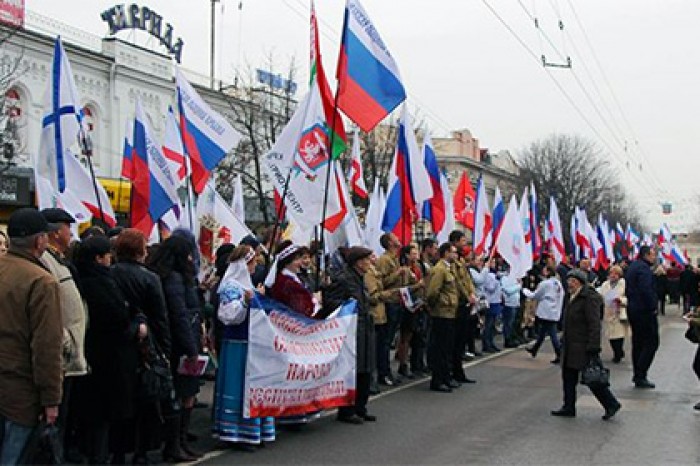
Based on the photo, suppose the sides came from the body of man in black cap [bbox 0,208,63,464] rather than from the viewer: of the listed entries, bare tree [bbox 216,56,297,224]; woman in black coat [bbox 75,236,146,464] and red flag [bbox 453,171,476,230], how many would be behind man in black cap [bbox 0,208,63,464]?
0

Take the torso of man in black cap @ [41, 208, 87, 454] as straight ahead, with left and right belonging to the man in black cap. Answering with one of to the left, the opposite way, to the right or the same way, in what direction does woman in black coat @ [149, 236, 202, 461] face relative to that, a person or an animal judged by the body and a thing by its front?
the same way

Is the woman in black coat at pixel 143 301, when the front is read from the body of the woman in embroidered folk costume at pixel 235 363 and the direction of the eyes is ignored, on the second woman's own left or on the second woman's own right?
on the second woman's own right

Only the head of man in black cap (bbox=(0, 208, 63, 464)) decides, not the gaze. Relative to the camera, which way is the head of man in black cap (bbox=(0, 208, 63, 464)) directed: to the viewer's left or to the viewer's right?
to the viewer's right

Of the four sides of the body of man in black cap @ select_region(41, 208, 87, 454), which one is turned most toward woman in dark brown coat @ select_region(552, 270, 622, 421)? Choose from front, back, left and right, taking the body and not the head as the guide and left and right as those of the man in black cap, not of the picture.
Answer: front

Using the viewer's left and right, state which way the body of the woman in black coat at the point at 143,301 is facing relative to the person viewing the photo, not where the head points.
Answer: facing away from the viewer and to the right of the viewer

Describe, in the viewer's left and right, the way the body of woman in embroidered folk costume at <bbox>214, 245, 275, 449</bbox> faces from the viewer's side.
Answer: facing to the right of the viewer

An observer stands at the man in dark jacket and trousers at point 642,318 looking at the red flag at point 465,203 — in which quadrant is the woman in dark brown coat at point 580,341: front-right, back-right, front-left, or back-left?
back-left

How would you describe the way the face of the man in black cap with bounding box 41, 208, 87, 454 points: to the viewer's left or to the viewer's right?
to the viewer's right

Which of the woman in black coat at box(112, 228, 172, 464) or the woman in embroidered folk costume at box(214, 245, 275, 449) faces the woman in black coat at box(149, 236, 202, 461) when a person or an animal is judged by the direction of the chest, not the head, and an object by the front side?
the woman in black coat at box(112, 228, 172, 464)

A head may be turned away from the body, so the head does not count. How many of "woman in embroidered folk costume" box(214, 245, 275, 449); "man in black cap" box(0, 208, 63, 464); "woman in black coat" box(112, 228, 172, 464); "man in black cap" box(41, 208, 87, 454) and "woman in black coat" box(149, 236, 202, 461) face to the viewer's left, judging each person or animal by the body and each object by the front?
0

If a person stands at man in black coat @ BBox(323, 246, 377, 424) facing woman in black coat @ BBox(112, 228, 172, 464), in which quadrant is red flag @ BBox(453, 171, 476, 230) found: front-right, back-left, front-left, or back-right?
back-right

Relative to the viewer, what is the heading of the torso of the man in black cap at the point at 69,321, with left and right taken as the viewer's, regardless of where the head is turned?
facing to the right of the viewer

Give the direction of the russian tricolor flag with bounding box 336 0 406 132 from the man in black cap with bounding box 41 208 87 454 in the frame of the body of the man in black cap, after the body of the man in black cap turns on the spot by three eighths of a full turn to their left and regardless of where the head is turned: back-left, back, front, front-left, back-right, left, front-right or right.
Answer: right

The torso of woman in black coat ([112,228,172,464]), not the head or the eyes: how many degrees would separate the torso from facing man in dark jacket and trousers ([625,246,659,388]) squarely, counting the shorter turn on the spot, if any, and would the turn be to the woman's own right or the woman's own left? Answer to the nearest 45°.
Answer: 0° — they already face them

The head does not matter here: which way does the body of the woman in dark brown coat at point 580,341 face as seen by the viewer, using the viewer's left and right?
facing to the left of the viewer
